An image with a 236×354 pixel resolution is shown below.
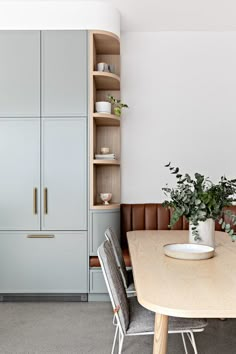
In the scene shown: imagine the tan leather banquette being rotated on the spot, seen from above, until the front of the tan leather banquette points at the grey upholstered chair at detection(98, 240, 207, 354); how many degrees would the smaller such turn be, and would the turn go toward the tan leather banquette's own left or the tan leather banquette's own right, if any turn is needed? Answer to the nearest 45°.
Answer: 0° — it already faces it

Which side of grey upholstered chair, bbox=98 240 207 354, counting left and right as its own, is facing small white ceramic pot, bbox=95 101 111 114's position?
left

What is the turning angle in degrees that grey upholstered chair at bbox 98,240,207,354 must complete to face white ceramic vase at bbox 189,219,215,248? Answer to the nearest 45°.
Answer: approximately 45° to its left

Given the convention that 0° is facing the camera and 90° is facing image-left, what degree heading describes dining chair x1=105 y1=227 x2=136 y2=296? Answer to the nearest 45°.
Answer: approximately 270°

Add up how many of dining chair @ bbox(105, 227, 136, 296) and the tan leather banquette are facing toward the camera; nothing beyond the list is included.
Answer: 1

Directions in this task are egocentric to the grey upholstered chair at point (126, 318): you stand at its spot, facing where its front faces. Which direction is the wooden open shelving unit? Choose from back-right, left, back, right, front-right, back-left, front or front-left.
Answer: left

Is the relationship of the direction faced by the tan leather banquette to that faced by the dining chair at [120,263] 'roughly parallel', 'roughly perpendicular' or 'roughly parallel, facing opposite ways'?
roughly perpendicular

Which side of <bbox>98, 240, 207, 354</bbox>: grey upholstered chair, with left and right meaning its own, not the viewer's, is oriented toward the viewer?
right

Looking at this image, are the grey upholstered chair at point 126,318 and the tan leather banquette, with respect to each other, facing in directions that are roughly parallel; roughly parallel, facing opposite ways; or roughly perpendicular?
roughly perpendicular

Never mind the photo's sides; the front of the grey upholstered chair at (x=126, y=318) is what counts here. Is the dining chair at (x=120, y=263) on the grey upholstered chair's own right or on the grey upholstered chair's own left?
on the grey upholstered chair's own left

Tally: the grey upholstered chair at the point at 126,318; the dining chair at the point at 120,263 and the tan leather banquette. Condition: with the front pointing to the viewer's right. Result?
2

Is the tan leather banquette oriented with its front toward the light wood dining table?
yes
